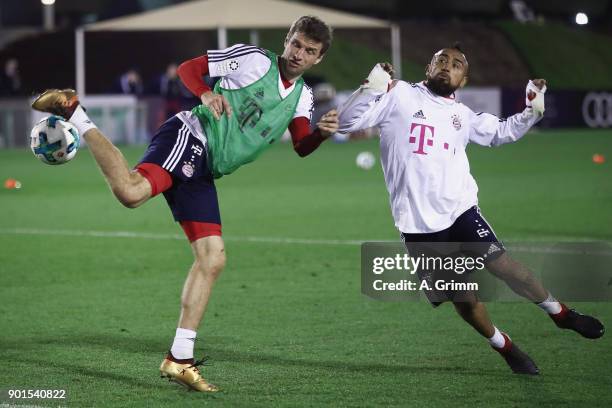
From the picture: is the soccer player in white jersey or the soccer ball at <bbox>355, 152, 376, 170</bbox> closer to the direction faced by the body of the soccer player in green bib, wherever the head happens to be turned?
the soccer player in white jersey

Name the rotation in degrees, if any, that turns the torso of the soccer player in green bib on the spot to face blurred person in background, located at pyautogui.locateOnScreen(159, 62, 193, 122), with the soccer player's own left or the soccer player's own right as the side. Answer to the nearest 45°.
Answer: approximately 135° to the soccer player's own left

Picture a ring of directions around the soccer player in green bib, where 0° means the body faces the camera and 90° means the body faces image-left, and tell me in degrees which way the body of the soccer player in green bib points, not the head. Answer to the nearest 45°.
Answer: approximately 315°

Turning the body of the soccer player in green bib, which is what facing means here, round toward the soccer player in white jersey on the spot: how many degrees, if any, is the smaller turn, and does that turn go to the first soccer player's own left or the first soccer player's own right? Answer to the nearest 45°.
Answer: approximately 45° to the first soccer player's own left

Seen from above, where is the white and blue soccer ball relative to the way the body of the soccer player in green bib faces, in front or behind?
behind

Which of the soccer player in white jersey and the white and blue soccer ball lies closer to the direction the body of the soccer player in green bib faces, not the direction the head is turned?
the soccer player in white jersey
